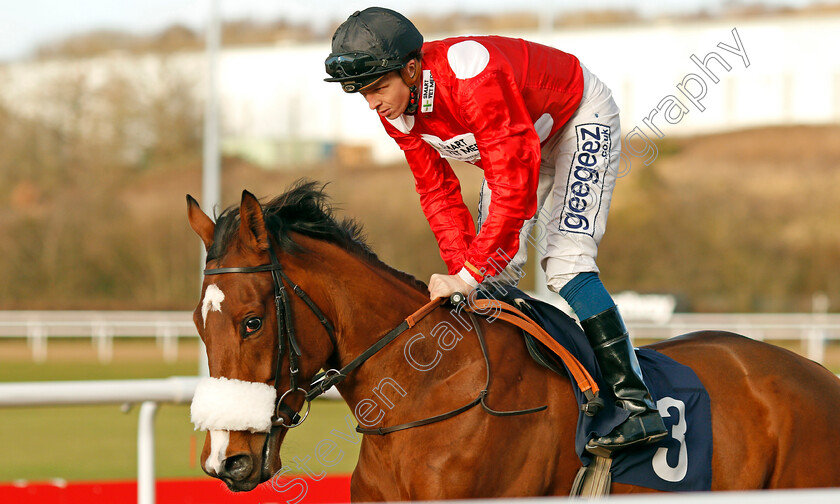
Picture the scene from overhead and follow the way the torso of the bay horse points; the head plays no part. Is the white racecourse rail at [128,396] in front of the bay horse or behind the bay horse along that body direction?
in front

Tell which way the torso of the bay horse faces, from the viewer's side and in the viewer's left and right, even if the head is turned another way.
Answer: facing to the left of the viewer

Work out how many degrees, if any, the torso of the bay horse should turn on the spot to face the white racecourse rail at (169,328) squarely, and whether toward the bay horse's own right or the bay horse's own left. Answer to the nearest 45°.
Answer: approximately 45° to the bay horse's own right
